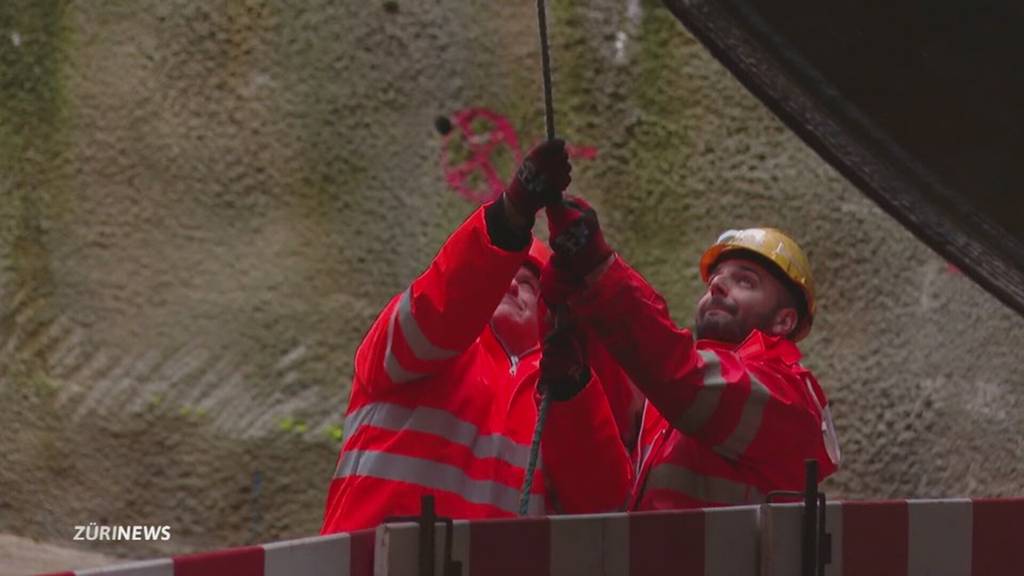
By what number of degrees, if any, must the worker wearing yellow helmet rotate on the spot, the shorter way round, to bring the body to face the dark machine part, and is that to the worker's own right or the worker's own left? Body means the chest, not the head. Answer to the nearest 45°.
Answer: approximately 90° to the worker's own left

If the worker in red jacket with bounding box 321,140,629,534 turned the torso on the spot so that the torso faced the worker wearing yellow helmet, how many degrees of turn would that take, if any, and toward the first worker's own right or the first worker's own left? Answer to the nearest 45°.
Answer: approximately 45° to the first worker's own left

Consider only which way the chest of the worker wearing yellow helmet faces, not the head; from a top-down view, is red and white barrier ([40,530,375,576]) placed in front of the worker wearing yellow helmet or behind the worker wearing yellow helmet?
in front

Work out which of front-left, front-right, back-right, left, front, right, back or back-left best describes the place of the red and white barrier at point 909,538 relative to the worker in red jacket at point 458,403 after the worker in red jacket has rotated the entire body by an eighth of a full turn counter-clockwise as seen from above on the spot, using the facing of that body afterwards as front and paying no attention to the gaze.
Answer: front

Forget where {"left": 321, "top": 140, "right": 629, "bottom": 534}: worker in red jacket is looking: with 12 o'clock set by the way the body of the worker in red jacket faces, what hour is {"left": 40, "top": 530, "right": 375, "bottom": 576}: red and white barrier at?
The red and white barrier is roughly at 2 o'clock from the worker in red jacket.

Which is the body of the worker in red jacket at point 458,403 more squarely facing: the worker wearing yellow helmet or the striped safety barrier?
the striped safety barrier

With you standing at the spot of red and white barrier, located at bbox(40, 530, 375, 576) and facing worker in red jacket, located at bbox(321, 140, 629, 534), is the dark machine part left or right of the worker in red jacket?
right

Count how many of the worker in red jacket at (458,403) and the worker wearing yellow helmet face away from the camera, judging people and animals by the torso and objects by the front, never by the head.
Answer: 0

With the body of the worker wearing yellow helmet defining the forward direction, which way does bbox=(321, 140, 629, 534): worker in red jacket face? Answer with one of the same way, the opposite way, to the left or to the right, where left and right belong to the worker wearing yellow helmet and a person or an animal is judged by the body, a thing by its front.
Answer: to the left

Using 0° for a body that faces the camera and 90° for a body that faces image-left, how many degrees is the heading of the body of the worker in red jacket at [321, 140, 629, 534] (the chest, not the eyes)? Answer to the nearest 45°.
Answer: approximately 315°

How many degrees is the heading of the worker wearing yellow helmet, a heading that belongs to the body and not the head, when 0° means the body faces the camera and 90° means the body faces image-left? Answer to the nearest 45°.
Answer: approximately 45°

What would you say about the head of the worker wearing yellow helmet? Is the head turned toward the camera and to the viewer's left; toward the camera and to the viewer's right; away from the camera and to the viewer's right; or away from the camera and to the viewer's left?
toward the camera and to the viewer's left

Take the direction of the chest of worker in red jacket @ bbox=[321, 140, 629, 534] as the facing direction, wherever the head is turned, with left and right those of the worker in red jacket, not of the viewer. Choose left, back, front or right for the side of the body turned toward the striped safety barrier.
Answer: front
